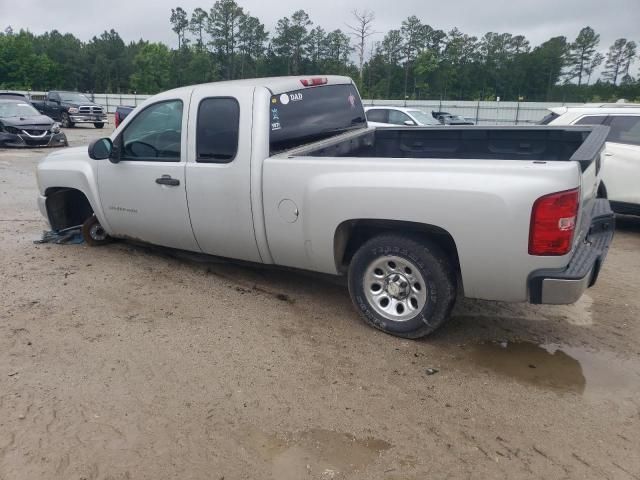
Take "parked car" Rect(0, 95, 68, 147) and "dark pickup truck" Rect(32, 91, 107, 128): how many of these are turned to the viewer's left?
0

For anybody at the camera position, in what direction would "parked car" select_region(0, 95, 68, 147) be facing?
facing the viewer and to the right of the viewer

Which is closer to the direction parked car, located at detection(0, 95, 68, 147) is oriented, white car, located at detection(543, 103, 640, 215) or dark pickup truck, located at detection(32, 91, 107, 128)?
the white car

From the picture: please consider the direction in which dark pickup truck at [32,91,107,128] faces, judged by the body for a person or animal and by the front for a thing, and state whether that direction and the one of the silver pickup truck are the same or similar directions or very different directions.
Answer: very different directions

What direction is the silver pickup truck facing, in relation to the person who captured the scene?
facing away from the viewer and to the left of the viewer

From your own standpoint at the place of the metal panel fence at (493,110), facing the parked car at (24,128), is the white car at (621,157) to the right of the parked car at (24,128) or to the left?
left

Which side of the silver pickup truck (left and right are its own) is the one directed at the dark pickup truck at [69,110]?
front

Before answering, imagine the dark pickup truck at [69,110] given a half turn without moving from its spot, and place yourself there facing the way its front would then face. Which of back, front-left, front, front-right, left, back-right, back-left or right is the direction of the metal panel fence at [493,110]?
back-right

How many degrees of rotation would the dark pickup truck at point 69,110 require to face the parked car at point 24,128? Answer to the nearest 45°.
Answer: approximately 45° to its right
